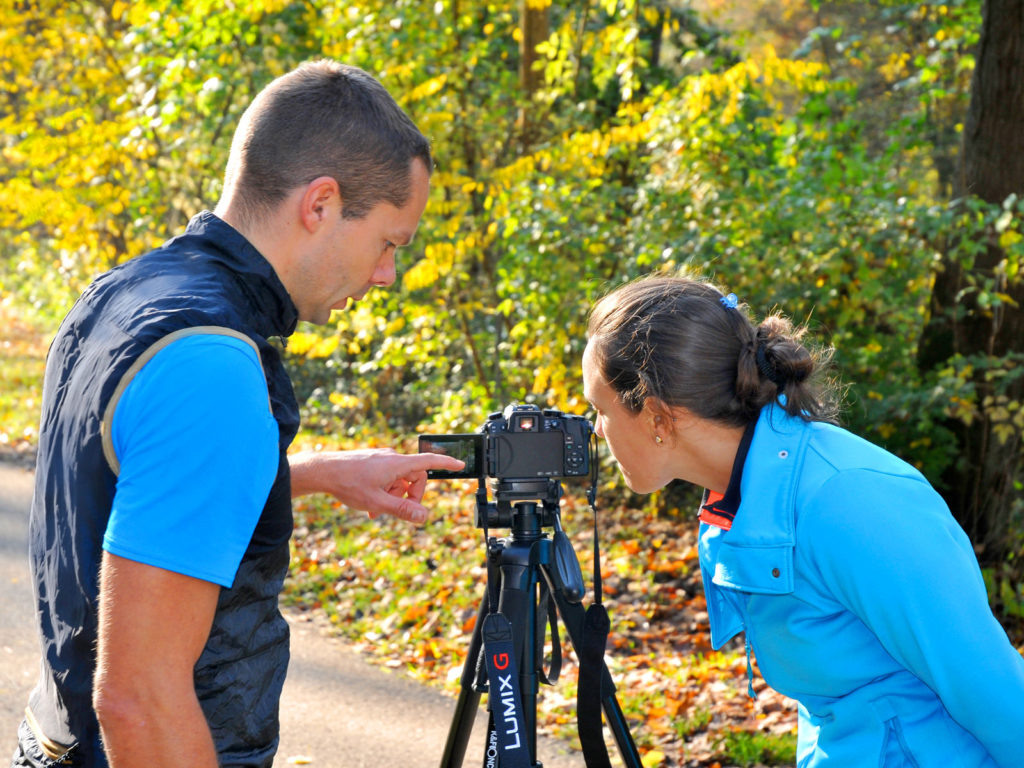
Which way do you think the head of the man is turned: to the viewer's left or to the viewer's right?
to the viewer's right

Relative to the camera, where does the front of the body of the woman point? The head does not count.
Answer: to the viewer's left

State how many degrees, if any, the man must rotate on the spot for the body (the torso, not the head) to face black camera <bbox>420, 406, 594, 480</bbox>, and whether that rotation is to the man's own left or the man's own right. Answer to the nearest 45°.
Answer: approximately 45° to the man's own left

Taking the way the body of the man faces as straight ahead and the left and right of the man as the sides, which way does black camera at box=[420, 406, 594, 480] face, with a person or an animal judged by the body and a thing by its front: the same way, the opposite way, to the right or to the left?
to the left

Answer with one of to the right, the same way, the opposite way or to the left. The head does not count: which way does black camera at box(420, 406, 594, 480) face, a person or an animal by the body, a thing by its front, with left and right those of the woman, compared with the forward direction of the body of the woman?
to the right

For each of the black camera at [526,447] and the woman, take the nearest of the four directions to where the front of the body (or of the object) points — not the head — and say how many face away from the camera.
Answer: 1

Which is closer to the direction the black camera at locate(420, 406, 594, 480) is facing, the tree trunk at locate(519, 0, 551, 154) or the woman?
the tree trunk

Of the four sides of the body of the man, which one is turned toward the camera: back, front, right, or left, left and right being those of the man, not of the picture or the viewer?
right

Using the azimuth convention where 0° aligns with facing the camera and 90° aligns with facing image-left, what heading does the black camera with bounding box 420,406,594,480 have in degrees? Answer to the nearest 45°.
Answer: approximately 180°
